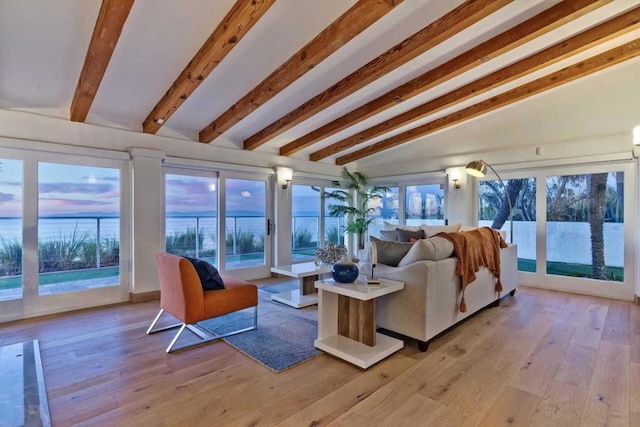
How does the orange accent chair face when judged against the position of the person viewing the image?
facing away from the viewer and to the right of the viewer

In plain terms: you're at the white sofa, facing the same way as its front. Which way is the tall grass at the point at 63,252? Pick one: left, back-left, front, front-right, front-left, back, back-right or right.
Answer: front-left

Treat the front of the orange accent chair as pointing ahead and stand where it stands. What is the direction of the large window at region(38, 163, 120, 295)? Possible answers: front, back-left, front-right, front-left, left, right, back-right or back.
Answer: left

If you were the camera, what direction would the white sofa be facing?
facing away from the viewer and to the left of the viewer

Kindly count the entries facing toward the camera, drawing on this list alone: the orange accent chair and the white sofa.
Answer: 0

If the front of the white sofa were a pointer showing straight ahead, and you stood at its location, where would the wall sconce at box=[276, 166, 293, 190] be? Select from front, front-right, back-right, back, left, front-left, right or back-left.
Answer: front

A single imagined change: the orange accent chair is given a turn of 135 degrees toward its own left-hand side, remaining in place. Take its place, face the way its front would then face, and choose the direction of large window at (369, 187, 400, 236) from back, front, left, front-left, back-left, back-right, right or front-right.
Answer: back-right

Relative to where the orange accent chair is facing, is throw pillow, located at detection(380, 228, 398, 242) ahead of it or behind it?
ahead
